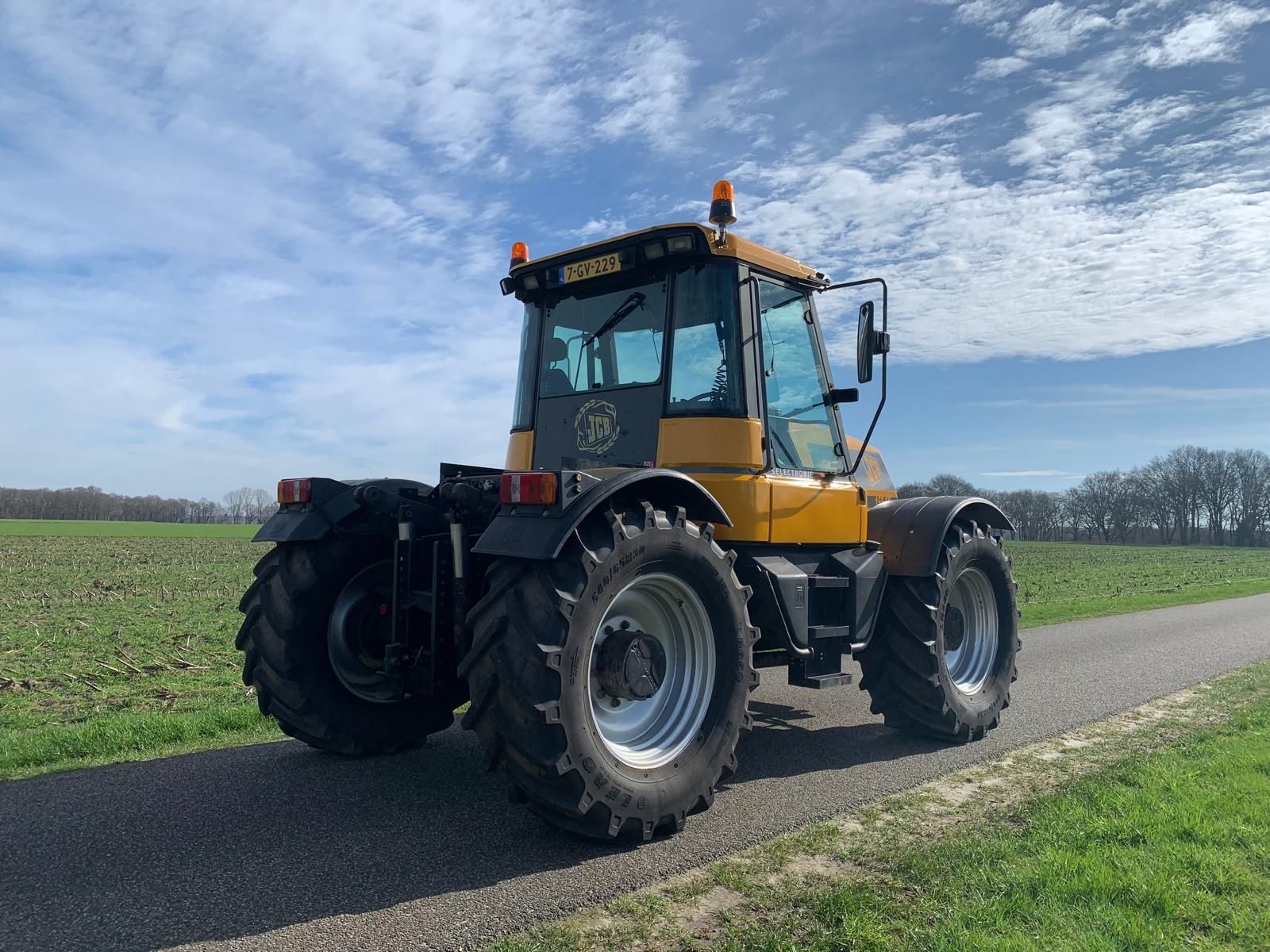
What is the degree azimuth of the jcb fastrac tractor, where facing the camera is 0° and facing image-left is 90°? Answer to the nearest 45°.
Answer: approximately 225°
